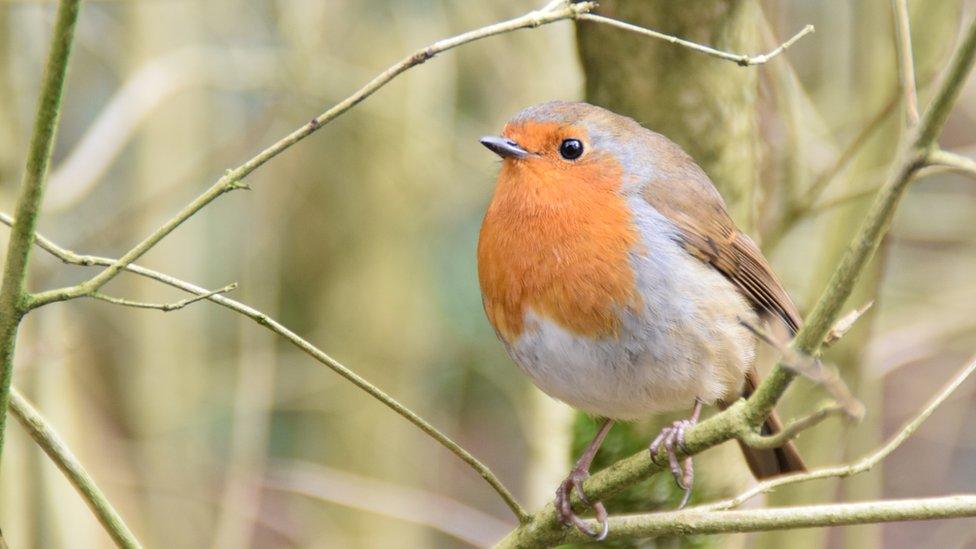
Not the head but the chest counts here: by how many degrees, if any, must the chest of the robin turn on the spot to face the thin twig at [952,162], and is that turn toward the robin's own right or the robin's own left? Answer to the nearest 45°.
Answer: approximately 135° to the robin's own left

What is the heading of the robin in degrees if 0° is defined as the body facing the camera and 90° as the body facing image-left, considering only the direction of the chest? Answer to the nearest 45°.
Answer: approximately 45°

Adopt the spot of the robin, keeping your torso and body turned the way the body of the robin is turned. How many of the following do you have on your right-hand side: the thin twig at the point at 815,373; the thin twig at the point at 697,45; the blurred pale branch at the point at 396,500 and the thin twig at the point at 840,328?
1

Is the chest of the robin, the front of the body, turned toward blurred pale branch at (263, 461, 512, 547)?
no

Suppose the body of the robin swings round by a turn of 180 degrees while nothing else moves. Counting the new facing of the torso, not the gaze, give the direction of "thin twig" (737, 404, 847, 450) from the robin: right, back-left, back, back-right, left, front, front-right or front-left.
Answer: front-right

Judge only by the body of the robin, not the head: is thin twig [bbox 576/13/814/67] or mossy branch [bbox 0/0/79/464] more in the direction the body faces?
the mossy branch

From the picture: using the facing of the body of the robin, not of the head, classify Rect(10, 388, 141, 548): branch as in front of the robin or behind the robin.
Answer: in front

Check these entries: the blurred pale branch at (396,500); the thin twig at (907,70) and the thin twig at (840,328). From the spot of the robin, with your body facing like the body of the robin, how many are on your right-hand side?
1

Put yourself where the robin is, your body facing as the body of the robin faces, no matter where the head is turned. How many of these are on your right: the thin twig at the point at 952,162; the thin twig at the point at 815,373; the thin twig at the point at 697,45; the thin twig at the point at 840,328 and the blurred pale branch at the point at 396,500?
1

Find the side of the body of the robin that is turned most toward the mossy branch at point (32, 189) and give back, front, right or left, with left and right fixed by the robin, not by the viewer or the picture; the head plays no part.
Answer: front
